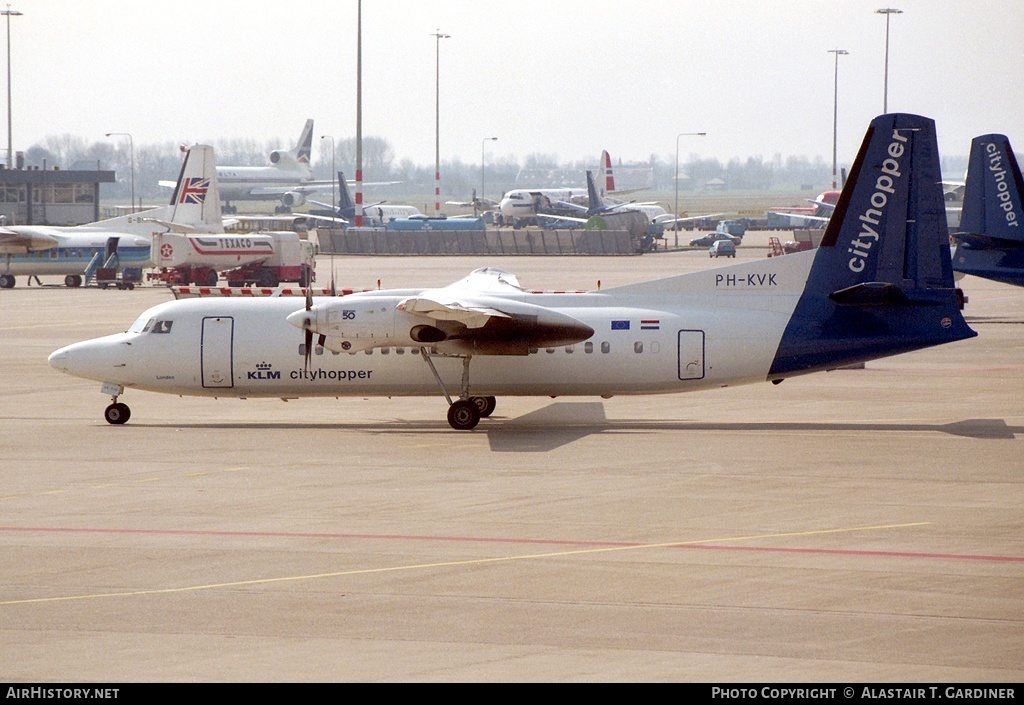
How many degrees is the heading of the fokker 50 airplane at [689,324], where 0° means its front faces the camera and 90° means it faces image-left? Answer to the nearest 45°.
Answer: approximately 90°

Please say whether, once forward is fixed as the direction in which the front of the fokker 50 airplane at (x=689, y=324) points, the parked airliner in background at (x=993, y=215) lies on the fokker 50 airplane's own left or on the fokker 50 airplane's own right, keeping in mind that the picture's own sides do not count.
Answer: on the fokker 50 airplane's own right
